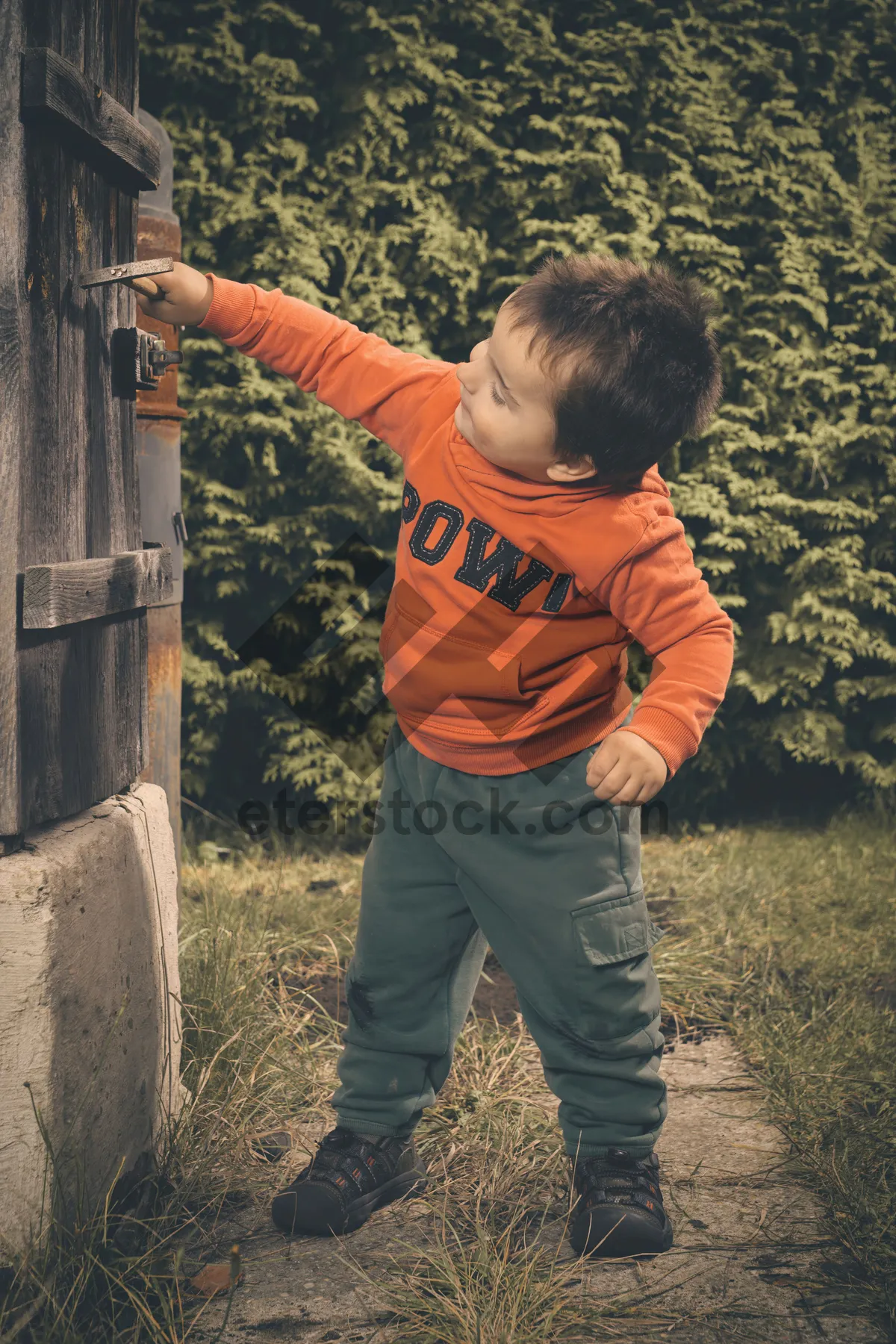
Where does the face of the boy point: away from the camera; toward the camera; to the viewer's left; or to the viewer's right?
to the viewer's left

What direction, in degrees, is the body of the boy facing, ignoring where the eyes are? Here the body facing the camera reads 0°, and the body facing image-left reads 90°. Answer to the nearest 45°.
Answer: approximately 45°
